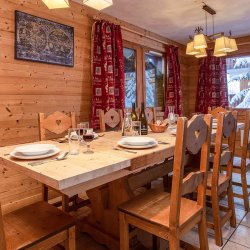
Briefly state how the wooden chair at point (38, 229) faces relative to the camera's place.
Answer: facing away from the viewer and to the right of the viewer

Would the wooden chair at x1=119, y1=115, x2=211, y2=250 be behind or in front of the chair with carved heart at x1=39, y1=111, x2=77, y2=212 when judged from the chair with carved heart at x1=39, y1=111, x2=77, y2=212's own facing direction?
in front

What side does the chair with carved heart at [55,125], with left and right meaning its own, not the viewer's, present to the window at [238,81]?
left

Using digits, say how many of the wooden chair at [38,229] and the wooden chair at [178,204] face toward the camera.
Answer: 0

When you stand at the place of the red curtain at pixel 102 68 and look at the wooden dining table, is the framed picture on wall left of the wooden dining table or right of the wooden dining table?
right

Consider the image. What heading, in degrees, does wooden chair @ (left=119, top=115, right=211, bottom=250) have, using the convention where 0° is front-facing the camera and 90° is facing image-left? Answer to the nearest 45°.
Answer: approximately 135°

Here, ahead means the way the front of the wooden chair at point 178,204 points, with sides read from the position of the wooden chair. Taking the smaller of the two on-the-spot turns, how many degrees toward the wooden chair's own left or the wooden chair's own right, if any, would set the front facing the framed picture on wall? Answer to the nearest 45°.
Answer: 0° — it already faces it

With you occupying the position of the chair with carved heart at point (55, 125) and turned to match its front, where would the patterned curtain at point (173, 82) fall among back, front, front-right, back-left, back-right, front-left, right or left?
left

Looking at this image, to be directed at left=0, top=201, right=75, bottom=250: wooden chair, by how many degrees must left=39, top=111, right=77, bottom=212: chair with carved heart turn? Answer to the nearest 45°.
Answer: approximately 45° to its right

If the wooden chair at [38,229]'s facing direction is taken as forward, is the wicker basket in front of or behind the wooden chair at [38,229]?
in front

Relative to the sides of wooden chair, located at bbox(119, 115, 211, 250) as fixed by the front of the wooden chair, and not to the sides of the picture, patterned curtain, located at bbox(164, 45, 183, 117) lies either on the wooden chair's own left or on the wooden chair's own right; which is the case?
on the wooden chair's own right

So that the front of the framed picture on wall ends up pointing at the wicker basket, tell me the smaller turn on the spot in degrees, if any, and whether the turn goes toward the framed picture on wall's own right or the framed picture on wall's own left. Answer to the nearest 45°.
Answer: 0° — it already faces it

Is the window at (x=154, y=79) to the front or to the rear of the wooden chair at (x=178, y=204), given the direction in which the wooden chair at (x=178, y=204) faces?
to the front
